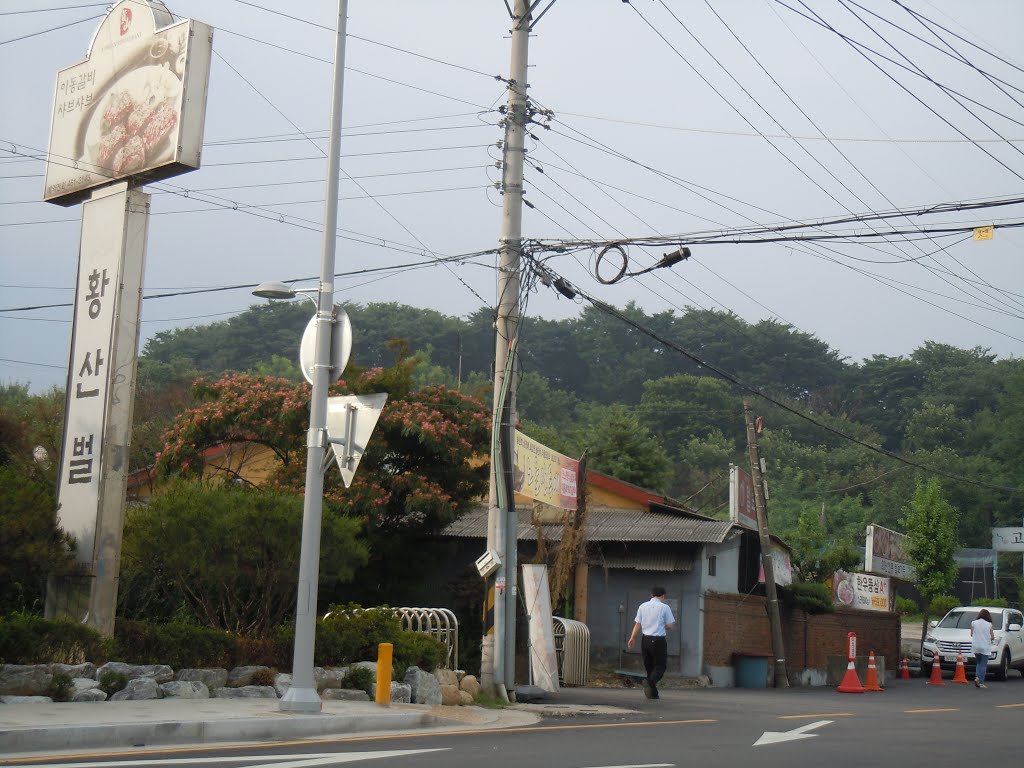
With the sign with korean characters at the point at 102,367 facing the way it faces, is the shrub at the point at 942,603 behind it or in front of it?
behind

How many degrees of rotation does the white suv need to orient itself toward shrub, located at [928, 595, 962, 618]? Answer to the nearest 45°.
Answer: approximately 135° to its right

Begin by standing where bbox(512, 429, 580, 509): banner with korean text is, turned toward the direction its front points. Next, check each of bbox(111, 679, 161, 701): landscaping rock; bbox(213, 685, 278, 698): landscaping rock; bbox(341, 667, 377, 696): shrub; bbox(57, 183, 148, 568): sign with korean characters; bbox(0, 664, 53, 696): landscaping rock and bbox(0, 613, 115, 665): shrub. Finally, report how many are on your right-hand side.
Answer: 6

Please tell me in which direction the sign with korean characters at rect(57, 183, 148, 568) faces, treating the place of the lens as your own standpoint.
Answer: facing the viewer and to the left of the viewer

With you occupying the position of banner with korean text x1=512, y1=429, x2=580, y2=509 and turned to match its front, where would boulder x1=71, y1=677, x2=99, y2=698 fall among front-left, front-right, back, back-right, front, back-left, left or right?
right

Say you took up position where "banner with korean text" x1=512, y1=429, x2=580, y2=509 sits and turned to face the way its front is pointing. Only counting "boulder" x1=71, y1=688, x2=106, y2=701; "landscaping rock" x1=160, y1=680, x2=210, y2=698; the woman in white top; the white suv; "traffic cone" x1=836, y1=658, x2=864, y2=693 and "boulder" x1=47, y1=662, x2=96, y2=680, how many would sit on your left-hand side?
3

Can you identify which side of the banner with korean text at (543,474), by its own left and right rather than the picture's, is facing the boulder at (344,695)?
right
